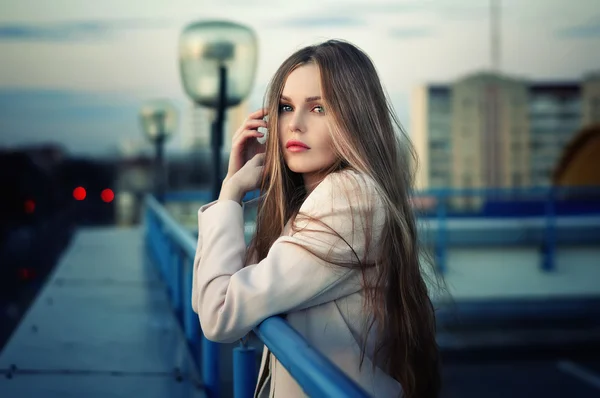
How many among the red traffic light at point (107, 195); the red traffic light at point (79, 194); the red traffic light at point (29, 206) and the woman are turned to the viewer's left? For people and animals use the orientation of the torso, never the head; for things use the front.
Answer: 1

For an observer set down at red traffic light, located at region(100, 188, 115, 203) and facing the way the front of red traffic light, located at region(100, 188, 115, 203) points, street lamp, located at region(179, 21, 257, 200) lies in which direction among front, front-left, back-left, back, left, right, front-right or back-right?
front

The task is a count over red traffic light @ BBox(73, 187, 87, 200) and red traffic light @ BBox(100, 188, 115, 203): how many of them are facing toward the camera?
2

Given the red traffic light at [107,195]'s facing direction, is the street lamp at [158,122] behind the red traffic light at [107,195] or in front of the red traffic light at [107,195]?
in front

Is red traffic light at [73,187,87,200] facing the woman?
yes

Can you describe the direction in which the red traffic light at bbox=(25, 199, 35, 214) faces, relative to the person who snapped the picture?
facing the viewer

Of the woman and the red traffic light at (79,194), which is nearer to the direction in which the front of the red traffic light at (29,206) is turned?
the woman

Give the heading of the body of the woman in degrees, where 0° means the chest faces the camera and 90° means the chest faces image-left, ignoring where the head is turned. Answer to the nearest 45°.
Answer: approximately 90°

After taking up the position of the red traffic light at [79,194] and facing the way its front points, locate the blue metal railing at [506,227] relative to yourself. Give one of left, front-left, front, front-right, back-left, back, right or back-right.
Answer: front-left

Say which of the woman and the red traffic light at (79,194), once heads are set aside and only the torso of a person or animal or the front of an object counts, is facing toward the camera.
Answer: the red traffic light

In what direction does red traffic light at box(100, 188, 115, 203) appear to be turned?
toward the camera
